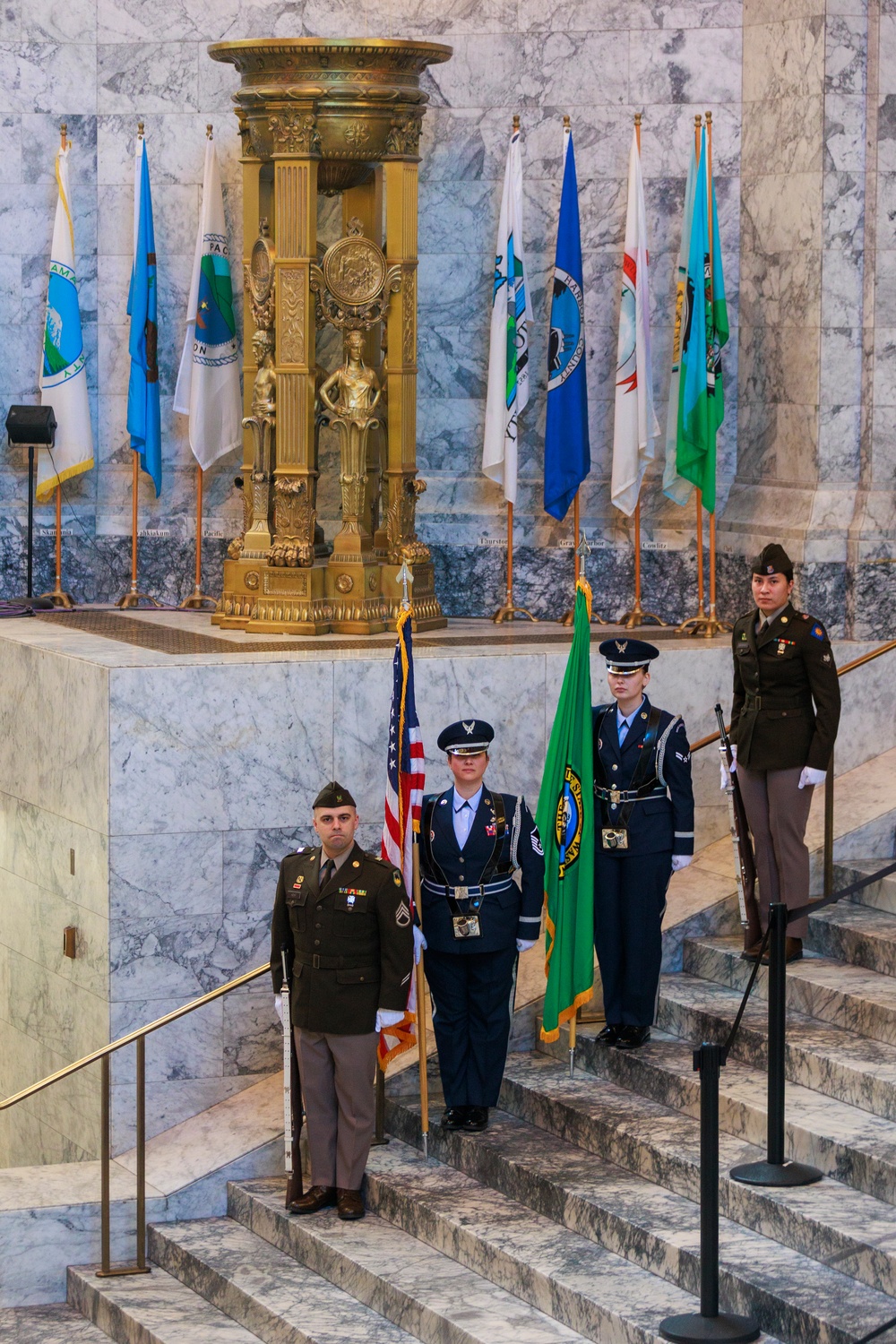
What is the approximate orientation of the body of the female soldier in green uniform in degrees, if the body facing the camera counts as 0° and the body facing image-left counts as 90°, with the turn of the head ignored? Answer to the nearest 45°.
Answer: approximately 45°

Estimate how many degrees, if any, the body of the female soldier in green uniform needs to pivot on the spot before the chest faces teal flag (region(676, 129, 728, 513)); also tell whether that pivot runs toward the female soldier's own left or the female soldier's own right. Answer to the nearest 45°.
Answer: approximately 135° to the female soldier's own right

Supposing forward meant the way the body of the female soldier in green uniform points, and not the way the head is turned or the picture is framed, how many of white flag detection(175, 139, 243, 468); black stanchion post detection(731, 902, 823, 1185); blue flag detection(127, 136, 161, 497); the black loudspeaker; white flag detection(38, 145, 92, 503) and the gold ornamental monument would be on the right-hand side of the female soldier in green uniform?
5

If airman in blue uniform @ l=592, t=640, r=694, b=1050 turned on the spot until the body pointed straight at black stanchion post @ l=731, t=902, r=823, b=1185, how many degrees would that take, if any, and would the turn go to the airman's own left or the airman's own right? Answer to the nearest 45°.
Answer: approximately 45° to the airman's own left

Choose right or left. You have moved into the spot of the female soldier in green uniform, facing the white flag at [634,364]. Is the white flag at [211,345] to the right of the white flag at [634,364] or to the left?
left

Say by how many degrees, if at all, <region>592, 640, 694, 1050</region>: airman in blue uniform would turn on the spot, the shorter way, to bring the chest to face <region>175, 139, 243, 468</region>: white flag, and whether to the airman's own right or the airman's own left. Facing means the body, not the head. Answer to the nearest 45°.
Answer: approximately 90° to the airman's own right

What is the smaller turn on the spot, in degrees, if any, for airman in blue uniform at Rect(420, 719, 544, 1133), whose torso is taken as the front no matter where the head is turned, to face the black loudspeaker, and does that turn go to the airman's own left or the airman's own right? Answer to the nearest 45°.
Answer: approximately 135° to the airman's own right

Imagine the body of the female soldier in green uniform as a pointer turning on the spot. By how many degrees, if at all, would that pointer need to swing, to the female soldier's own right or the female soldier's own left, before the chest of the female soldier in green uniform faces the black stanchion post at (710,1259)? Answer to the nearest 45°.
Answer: approximately 45° to the female soldier's own left

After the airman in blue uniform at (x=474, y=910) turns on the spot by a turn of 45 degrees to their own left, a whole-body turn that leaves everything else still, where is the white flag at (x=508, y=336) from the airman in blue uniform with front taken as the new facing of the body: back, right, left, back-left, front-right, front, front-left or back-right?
back-left

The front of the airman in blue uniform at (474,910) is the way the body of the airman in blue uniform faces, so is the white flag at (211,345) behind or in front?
behind

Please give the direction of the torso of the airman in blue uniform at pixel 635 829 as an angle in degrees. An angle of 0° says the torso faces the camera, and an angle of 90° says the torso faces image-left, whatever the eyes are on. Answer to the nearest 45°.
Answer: approximately 45°

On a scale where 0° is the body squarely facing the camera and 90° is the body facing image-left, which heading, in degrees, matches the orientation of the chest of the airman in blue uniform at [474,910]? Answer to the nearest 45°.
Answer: approximately 0°

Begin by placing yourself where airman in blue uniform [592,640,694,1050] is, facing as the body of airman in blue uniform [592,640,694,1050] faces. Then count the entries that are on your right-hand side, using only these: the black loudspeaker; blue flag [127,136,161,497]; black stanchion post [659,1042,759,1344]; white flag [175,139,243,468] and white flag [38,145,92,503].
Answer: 4

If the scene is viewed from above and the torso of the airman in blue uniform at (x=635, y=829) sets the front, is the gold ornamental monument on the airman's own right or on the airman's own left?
on the airman's own right

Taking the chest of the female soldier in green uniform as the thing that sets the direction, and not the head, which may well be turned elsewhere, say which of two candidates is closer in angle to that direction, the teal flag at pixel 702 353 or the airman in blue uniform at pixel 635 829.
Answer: the airman in blue uniform

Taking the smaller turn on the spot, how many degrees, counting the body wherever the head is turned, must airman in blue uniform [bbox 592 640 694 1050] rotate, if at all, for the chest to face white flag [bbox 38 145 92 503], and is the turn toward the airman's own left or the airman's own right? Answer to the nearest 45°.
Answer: approximately 90° to the airman's own right
